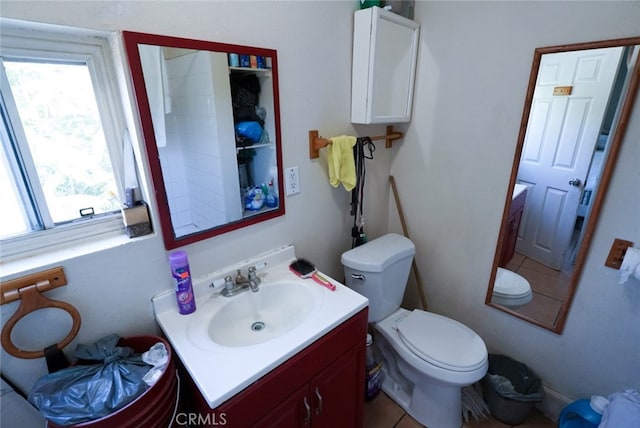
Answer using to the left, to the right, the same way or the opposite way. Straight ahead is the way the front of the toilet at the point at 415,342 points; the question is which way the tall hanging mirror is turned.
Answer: to the right

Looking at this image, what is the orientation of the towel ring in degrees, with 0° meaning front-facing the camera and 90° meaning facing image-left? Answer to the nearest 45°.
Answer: approximately 315°

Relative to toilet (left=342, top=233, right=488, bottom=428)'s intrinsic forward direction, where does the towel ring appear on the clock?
The towel ring is roughly at 3 o'clock from the toilet.

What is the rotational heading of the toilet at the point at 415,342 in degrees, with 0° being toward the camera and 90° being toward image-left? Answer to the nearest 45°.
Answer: approximately 315°

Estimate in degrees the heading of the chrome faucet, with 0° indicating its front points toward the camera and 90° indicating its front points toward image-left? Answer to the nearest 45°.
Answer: approximately 315°

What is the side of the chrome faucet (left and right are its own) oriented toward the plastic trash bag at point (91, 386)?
right
